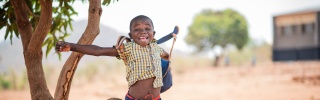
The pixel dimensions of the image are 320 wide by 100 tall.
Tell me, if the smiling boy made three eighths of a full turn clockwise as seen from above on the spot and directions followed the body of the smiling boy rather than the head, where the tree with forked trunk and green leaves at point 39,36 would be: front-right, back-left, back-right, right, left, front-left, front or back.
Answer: front

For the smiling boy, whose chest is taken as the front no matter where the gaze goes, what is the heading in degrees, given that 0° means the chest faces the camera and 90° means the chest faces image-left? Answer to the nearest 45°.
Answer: approximately 0°
